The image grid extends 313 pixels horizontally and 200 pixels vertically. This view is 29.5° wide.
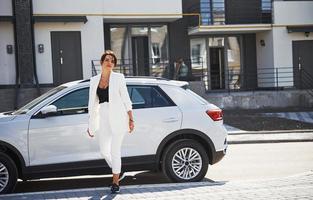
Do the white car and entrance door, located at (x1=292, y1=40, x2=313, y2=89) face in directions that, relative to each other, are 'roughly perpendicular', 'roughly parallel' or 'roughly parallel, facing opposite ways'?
roughly perpendicular

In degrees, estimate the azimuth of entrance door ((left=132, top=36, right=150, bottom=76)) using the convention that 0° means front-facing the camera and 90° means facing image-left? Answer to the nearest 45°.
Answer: approximately 0°

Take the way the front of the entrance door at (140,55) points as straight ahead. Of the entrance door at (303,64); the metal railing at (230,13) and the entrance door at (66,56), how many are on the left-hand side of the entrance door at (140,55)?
2

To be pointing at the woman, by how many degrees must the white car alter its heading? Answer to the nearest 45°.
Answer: approximately 90° to its left

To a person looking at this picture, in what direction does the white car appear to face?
facing to the left of the viewer

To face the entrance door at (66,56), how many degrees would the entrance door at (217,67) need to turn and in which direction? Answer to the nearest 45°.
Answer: approximately 45° to its right

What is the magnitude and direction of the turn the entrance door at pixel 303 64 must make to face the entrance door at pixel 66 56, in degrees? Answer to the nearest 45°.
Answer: approximately 45° to its right

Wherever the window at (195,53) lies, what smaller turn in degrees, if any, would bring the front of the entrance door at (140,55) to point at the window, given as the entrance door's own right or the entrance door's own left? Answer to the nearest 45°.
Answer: approximately 90° to the entrance door's own left
